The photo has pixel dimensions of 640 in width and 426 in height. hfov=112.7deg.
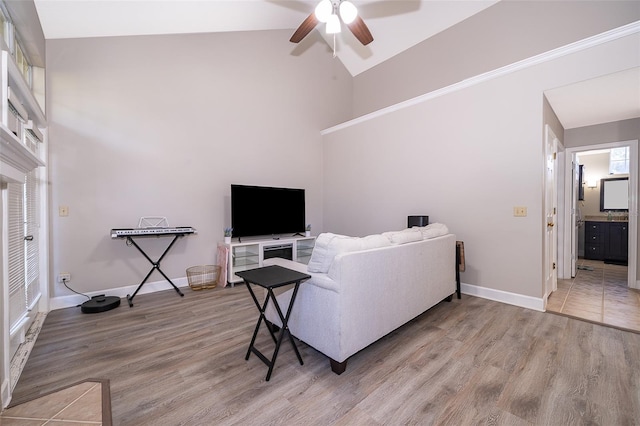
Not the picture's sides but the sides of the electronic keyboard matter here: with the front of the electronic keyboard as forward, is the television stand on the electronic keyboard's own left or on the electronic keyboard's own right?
on the electronic keyboard's own left

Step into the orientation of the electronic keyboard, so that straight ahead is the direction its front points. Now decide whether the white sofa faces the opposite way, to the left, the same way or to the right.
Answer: the opposite way

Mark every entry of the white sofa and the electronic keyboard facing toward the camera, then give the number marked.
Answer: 1

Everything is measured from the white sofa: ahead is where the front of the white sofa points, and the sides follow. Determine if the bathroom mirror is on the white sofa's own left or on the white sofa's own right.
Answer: on the white sofa's own right

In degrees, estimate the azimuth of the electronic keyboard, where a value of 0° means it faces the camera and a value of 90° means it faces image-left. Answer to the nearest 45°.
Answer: approximately 0°

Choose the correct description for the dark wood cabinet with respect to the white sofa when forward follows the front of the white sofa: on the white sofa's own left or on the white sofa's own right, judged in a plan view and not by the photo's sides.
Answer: on the white sofa's own right

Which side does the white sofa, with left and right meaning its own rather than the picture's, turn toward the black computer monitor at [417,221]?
right
